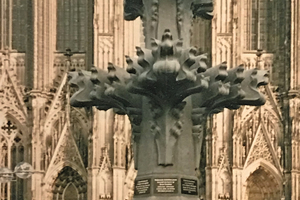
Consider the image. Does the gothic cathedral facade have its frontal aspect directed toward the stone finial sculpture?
yes

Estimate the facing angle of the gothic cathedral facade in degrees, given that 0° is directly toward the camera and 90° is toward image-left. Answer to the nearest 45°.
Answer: approximately 0°
